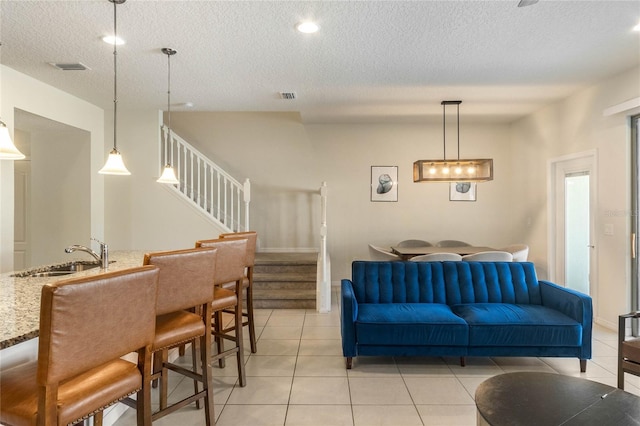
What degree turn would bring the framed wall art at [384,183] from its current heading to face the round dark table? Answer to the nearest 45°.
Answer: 0° — it already faces it

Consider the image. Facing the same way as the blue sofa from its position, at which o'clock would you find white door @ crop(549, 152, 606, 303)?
The white door is roughly at 7 o'clock from the blue sofa.

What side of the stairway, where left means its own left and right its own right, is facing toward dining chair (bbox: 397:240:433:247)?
left

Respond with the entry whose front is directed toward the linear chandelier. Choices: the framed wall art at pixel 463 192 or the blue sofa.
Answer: the framed wall art

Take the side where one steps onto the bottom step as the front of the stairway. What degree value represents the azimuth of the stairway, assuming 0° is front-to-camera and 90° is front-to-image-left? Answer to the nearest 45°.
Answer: approximately 0°

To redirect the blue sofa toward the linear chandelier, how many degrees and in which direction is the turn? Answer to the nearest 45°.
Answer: approximately 180°

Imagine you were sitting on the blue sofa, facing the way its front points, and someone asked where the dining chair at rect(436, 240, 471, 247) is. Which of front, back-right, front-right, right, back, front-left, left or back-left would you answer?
back
